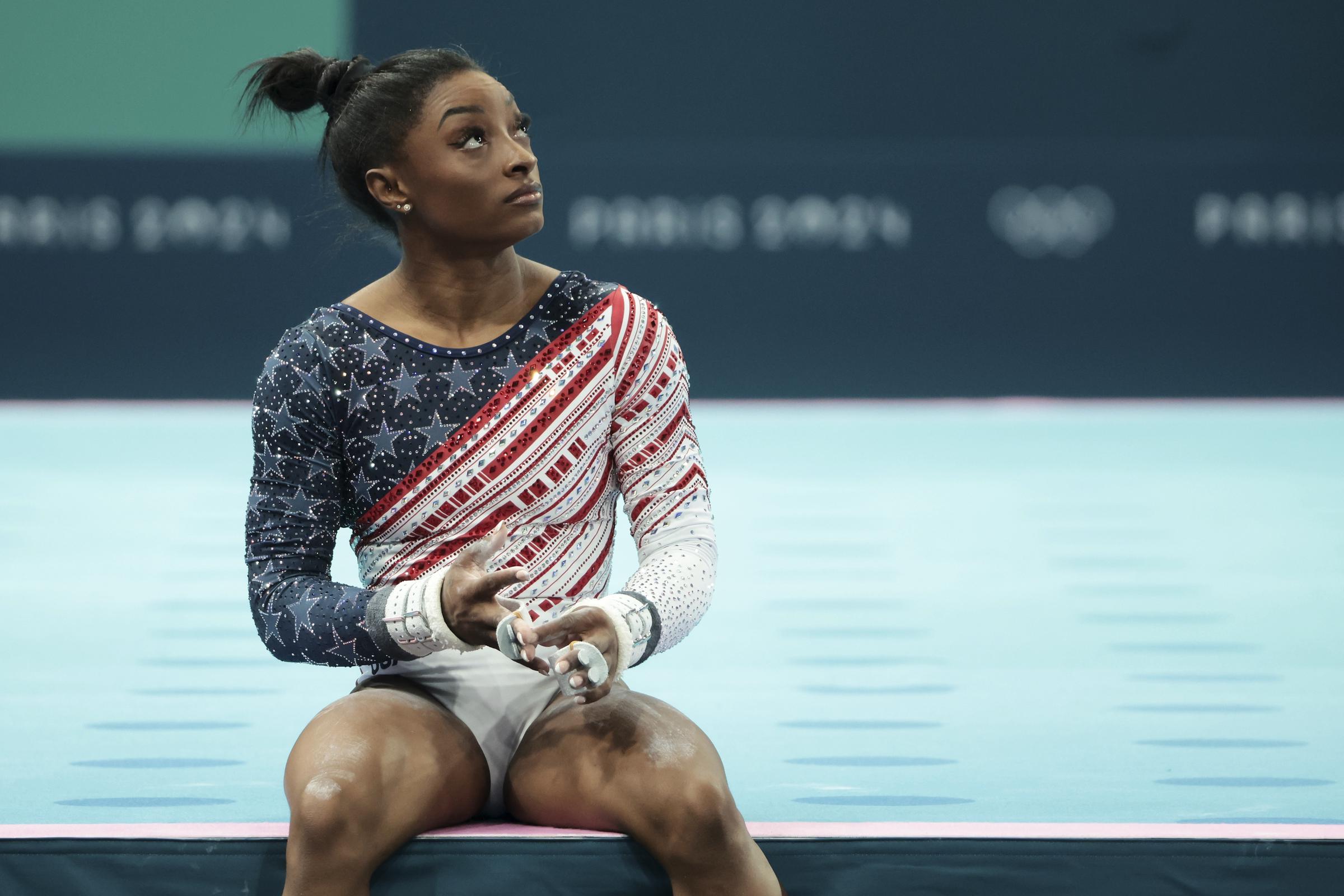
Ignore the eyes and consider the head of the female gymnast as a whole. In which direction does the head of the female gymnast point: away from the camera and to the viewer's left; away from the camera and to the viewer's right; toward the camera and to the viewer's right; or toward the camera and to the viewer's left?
toward the camera and to the viewer's right

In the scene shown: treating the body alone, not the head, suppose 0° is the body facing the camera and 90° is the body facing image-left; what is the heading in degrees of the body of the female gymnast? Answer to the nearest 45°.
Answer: approximately 0°
